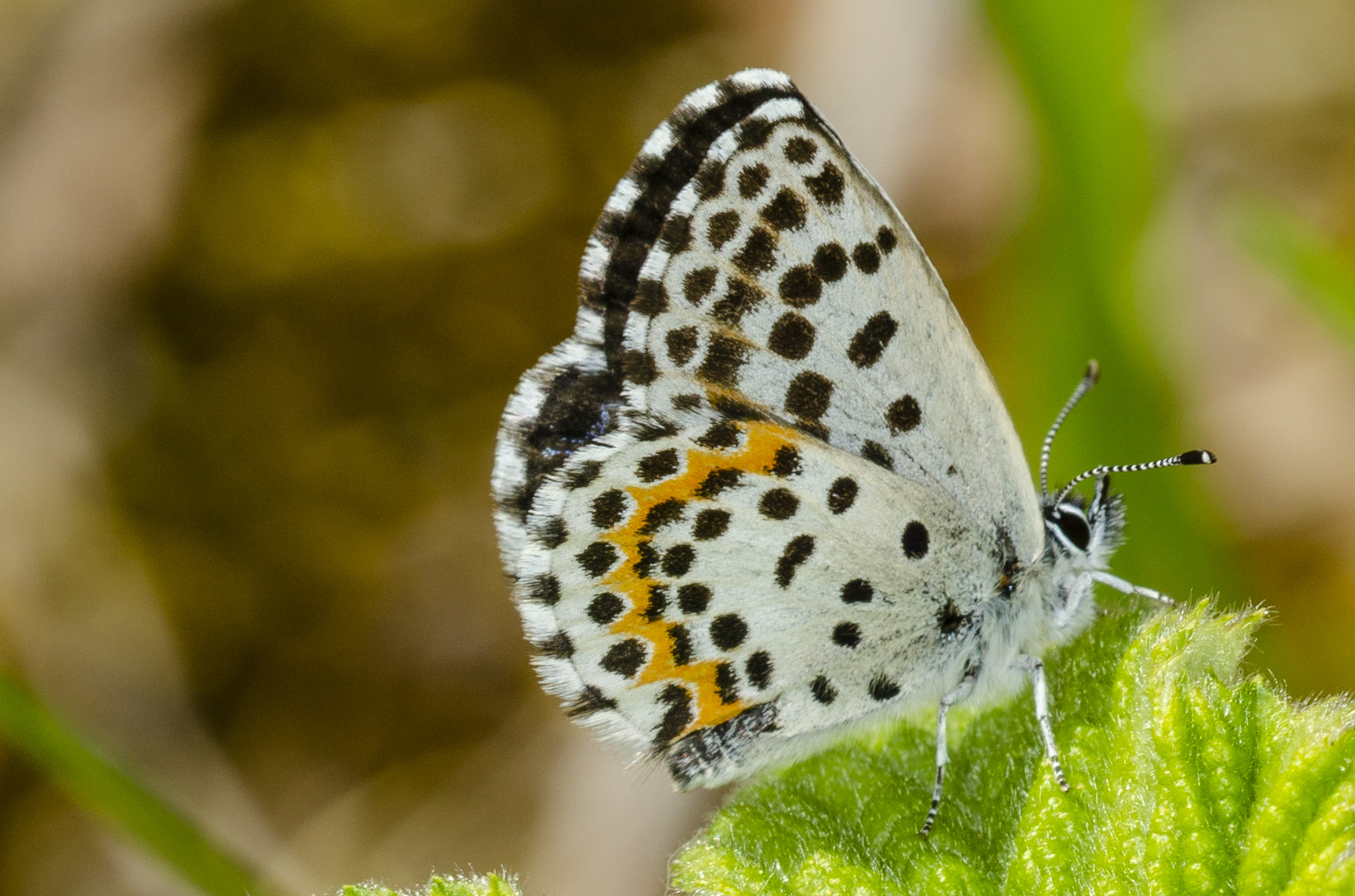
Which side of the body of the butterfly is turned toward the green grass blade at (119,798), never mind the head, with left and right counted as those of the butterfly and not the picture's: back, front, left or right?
back

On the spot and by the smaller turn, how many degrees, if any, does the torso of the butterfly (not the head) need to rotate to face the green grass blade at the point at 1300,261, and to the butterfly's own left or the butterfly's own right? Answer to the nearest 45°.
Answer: approximately 45° to the butterfly's own left

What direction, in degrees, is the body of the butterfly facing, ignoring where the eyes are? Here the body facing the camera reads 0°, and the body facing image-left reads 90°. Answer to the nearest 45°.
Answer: approximately 270°

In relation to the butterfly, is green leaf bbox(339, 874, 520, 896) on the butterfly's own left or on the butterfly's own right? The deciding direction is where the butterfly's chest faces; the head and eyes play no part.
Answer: on the butterfly's own right
